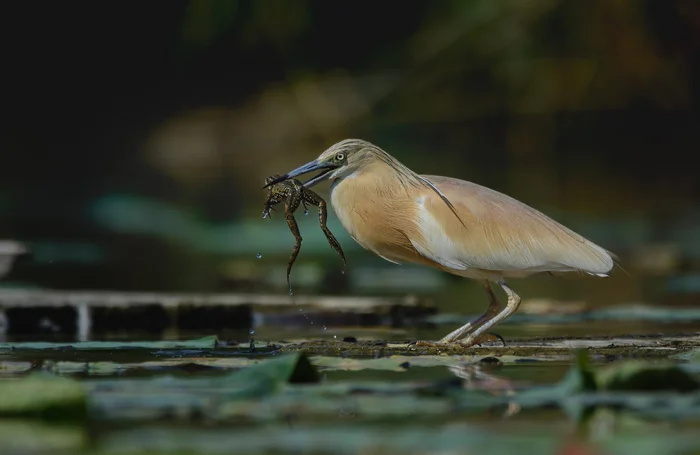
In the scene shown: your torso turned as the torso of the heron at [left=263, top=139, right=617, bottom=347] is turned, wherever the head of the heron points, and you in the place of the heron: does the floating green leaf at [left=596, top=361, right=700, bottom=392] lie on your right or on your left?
on your left

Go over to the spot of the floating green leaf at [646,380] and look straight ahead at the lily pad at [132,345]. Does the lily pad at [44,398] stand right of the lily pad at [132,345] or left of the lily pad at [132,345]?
left

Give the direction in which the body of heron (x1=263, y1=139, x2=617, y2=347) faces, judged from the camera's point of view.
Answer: to the viewer's left

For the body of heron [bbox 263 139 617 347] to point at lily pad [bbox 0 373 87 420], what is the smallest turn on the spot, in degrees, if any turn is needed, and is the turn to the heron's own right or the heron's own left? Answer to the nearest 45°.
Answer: approximately 45° to the heron's own left

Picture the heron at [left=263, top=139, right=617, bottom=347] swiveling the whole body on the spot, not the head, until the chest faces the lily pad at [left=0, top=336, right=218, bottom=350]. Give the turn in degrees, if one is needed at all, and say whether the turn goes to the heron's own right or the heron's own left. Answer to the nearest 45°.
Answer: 0° — it already faces it

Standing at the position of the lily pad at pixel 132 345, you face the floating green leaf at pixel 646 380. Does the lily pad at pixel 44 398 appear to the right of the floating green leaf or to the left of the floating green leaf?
right
